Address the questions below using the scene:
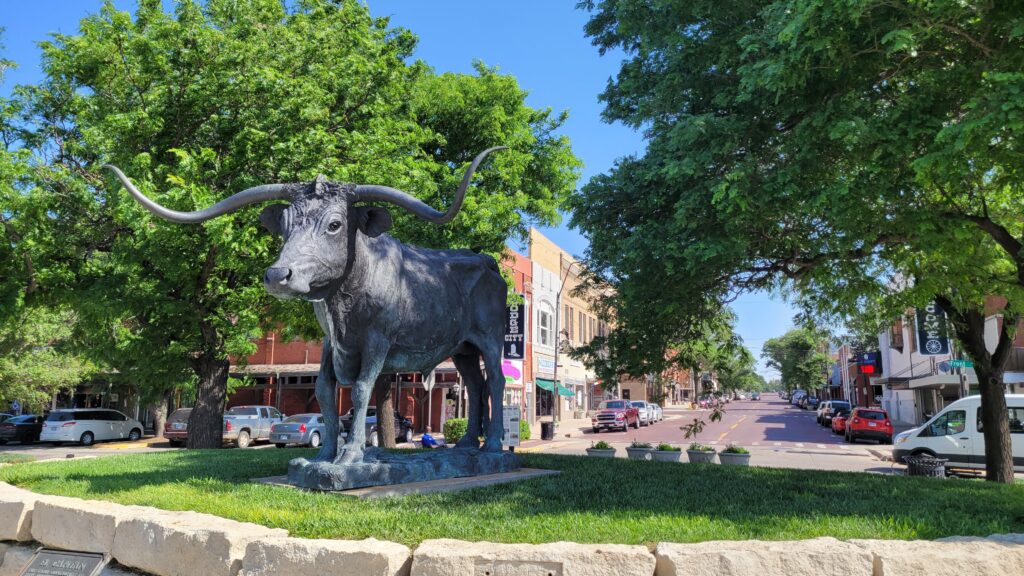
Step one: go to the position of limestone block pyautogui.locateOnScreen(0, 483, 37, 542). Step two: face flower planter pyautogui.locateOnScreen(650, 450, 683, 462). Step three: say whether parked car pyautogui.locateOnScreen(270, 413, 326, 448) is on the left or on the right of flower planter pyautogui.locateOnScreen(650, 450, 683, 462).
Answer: left

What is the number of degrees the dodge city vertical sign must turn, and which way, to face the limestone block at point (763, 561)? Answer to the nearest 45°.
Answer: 0° — it already faces it

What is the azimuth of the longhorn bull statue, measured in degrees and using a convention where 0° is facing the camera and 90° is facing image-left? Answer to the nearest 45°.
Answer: approximately 45°

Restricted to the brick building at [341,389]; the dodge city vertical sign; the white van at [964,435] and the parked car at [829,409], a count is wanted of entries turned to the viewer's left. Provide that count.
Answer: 1

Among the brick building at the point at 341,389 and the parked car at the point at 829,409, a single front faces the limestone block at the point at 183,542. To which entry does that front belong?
the brick building

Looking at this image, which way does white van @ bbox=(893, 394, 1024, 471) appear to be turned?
to the viewer's left

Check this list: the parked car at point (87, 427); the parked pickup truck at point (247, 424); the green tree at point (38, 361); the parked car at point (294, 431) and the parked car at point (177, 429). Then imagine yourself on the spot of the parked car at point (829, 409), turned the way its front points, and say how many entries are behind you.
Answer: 5

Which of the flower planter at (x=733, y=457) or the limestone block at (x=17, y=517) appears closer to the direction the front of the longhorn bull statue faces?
the limestone block

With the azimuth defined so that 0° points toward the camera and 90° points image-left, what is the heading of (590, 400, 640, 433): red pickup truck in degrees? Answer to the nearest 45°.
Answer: approximately 45°

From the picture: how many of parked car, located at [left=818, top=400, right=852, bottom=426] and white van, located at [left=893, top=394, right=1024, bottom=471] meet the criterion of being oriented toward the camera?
0

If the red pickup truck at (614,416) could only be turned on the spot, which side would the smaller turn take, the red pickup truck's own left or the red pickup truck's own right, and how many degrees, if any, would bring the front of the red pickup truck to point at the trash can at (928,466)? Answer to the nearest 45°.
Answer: approximately 45° to the red pickup truck's own left
